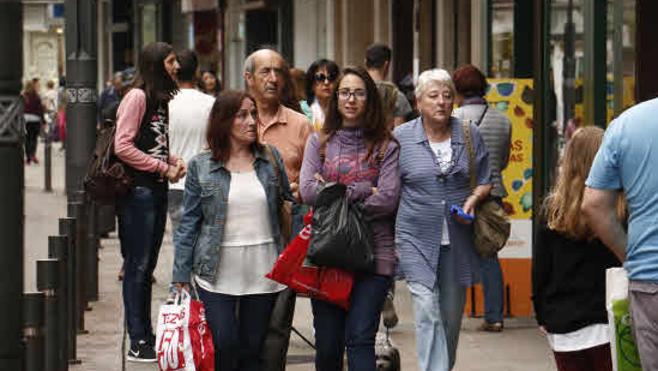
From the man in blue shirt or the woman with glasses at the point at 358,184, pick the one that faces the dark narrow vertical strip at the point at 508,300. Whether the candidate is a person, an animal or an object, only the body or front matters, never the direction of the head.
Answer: the man in blue shirt

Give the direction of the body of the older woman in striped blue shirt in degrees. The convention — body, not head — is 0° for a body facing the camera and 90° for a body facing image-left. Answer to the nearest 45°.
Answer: approximately 0°

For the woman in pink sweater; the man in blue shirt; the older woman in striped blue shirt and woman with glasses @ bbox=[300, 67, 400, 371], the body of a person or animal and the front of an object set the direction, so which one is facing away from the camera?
the man in blue shirt

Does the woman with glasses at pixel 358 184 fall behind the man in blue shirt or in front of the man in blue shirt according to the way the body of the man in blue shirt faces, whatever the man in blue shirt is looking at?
in front

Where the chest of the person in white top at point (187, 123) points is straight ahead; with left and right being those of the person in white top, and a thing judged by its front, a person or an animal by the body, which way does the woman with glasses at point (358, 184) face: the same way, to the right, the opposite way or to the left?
the opposite way

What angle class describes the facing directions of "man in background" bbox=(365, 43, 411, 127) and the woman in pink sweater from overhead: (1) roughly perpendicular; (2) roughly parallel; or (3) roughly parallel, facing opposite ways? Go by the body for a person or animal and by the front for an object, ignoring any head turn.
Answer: roughly perpendicular

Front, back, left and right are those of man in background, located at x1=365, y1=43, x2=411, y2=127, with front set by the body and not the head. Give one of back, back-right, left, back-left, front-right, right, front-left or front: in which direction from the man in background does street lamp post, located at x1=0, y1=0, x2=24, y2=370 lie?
back

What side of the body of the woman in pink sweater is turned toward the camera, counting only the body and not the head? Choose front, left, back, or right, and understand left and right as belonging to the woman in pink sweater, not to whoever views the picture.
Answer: right

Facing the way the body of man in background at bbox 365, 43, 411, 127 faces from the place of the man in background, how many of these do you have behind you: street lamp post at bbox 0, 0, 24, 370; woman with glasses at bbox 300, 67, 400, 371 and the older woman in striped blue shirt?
3

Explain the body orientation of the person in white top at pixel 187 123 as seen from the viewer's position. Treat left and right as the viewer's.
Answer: facing away from the viewer

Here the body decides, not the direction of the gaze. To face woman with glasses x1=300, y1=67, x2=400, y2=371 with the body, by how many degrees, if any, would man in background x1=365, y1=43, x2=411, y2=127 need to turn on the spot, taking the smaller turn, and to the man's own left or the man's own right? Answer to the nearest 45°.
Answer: approximately 180°

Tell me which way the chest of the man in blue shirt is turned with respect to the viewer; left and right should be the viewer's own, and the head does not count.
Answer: facing away from the viewer

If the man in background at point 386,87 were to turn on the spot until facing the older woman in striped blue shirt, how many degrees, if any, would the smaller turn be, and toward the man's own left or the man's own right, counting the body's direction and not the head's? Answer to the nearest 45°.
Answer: approximately 180°

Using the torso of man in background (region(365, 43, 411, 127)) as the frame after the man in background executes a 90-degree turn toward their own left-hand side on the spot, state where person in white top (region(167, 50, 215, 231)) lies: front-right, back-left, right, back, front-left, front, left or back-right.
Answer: front-left
